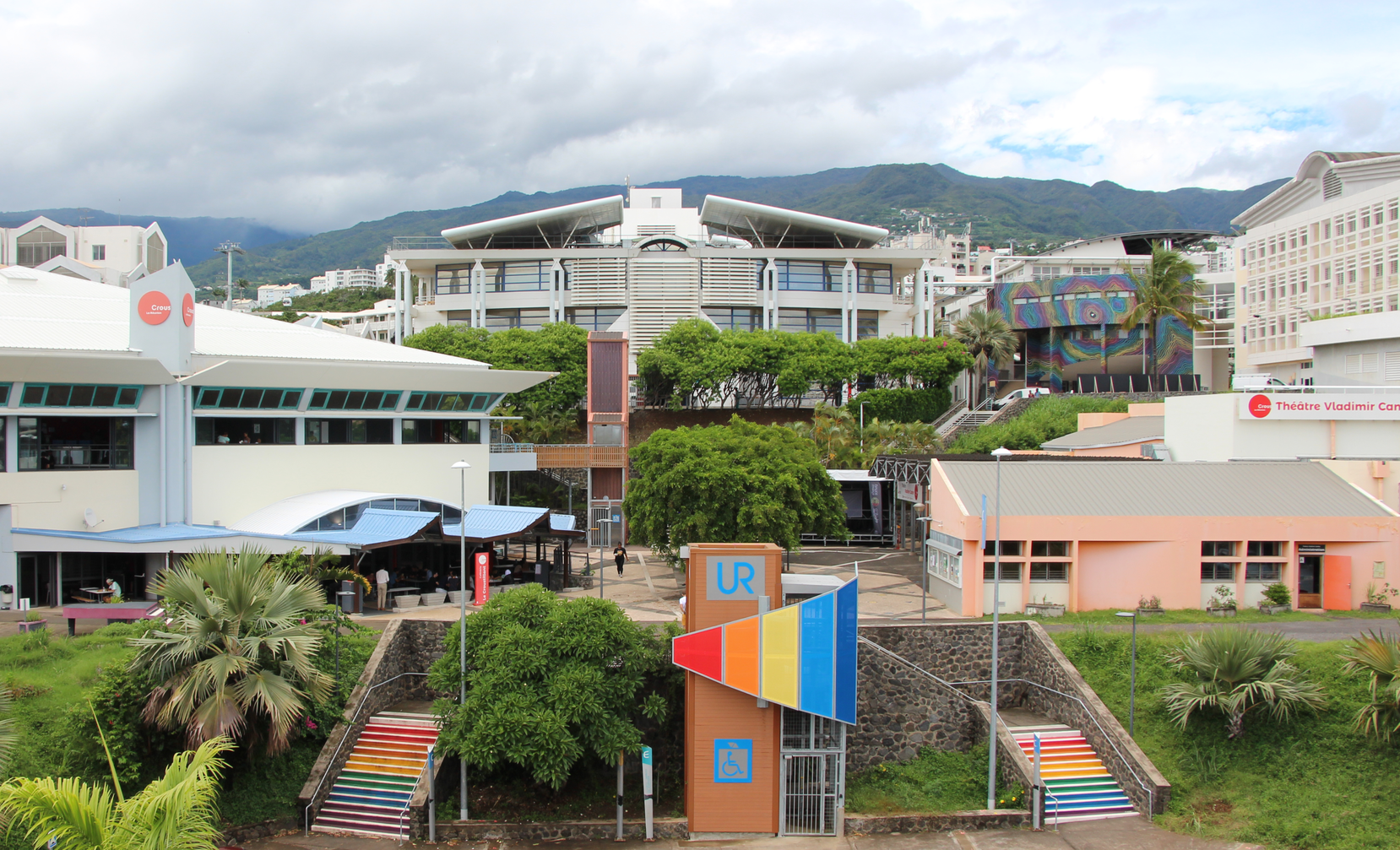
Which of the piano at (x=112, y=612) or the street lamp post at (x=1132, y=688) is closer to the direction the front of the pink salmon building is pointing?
the street lamp post

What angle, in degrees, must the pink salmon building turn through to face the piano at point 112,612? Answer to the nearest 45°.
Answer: approximately 45° to its right

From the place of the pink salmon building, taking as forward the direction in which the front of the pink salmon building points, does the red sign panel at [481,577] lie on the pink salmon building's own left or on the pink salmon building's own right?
on the pink salmon building's own right

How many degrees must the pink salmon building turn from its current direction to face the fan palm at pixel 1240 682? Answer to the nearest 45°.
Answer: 0° — it already faces it

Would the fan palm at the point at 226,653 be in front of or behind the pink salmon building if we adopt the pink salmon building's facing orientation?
in front

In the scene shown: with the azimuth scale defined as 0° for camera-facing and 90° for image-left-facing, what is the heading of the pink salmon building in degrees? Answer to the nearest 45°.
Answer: approximately 0°

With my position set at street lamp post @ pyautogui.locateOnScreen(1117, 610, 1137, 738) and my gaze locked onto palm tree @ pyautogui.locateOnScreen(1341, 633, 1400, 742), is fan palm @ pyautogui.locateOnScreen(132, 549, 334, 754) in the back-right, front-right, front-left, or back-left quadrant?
back-right

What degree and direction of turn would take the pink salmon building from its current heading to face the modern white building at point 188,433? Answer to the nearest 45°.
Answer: approximately 90° to its right

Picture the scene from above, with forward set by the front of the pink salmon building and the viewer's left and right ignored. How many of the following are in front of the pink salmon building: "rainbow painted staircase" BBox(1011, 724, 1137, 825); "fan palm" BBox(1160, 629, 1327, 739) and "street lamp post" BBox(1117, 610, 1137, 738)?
3

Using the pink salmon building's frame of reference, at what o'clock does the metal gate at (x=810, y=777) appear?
The metal gate is roughly at 1 o'clock from the pink salmon building.
